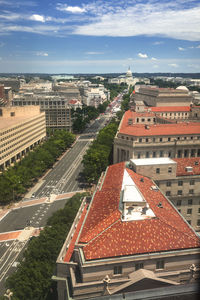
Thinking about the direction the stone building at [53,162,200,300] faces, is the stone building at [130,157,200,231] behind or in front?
behind
